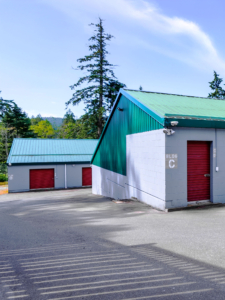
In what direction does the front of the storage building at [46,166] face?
toward the camera

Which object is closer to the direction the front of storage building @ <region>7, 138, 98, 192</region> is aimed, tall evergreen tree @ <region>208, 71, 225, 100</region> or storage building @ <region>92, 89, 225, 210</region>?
the storage building

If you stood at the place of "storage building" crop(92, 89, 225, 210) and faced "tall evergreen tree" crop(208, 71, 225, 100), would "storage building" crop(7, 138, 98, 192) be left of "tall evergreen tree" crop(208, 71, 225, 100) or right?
left

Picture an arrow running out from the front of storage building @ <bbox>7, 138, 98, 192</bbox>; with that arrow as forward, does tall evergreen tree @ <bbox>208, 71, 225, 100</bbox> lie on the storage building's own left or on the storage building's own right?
on the storage building's own left

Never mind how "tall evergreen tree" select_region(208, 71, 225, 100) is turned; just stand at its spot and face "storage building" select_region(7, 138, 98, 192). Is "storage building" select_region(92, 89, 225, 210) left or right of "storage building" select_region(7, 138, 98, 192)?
left

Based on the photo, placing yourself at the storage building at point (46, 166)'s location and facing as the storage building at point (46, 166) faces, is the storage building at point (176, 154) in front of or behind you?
in front
